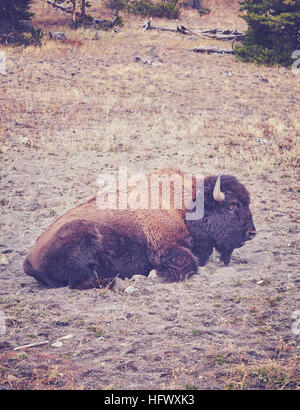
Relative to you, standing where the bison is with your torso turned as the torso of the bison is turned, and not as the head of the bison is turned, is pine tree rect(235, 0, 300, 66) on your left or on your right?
on your left

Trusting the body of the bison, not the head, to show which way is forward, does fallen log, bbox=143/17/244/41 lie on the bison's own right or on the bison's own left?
on the bison's own left

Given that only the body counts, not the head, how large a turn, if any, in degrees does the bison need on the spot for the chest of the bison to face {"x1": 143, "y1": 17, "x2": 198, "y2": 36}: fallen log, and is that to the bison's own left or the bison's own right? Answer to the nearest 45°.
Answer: approximately 90° to the bison's own left

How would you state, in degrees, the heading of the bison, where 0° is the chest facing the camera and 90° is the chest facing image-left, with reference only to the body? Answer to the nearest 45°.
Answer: approximately 270°

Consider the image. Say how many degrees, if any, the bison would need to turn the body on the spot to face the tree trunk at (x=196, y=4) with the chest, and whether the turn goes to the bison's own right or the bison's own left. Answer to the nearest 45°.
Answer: approximately 90° to the bison's own left

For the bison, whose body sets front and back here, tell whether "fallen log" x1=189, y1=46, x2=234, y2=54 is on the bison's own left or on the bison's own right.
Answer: on the bison's own left
